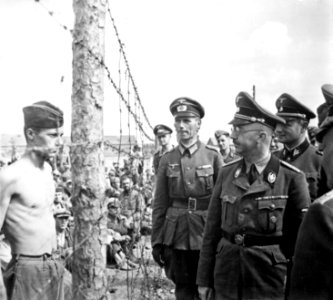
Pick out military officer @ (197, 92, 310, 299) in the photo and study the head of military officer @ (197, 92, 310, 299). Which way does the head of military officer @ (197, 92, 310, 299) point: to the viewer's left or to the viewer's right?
to the viewer's left

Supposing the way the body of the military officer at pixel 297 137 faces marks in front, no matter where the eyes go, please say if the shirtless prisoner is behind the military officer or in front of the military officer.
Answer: in front

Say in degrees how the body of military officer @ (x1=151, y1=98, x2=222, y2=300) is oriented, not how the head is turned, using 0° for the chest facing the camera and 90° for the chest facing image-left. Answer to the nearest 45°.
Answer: approximately 0°

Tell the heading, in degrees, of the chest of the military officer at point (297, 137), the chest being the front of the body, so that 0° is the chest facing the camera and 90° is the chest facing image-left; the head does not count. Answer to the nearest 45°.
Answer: approximately 45°

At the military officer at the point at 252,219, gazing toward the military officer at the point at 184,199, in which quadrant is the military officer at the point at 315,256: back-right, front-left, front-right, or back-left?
back-left

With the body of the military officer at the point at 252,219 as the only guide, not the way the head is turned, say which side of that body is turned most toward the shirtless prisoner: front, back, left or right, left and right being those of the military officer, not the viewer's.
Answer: front

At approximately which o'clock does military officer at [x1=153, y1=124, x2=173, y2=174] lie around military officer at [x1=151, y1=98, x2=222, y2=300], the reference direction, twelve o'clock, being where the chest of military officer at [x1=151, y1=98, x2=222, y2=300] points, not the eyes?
military officer at [x1=153, y1=124, x2=173, y2=174] is roughly at 6 o'clock from military officer at [x1=151, y1=98, x2=222, y2=300].

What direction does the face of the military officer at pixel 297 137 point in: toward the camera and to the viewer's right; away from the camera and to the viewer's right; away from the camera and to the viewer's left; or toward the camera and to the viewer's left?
toward the camera and to the viewer's left

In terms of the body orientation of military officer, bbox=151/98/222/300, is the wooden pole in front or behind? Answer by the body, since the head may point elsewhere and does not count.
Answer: in front

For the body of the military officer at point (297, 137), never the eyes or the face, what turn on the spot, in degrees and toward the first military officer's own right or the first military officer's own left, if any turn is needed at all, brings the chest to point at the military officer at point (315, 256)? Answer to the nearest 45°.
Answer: approximately 45° to the first military officer's own left
